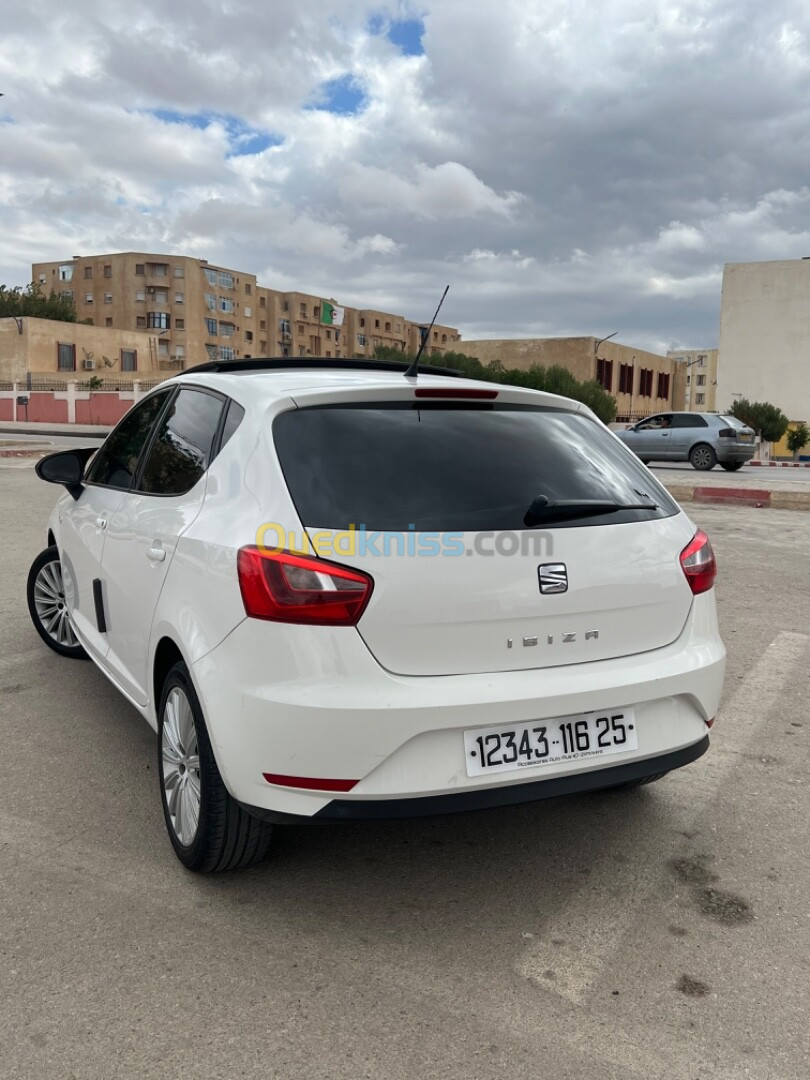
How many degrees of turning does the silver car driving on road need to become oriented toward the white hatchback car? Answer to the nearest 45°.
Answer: approximately 135° to its left

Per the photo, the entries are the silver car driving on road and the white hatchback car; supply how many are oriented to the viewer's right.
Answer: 0

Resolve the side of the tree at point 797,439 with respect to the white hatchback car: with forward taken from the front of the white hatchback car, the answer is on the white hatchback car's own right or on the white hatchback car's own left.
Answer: on the white hatchback car's own right

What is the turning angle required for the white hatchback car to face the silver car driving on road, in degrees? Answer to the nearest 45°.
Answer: approximately 45° to its right

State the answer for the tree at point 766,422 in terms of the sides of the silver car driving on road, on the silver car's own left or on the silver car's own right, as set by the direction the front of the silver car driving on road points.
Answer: on the silver car's own right

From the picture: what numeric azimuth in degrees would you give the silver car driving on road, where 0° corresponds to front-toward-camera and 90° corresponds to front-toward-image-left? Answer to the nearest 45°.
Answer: approximately 135°

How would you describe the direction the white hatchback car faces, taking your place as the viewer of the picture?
facing away from the viewer and to the left of the viewer
